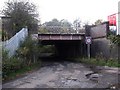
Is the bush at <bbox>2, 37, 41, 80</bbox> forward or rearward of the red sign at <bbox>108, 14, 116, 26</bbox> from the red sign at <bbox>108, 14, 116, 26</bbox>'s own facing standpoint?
forward

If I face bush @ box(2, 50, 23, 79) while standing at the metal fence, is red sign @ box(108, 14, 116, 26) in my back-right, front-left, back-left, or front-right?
back-left

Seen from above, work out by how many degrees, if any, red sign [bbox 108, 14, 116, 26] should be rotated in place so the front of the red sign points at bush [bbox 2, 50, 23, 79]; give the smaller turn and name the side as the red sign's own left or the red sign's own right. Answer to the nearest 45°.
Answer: approximately 45° to the red sign's own right

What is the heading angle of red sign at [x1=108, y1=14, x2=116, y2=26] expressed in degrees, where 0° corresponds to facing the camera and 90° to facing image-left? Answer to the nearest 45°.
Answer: approximately 0°

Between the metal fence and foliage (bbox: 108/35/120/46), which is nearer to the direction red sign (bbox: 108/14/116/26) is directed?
the foliage

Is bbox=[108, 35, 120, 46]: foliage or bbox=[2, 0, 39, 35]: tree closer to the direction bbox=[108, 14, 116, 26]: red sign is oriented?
the foliage

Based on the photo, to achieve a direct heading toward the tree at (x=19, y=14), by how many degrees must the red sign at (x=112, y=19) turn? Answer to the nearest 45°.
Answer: approximately 90° to its right

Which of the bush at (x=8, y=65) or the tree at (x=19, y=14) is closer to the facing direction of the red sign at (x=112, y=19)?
the bush

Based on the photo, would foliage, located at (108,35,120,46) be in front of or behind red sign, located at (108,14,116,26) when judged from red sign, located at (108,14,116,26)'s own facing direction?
in front

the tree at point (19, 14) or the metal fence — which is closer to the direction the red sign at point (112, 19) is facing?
the metal fence
